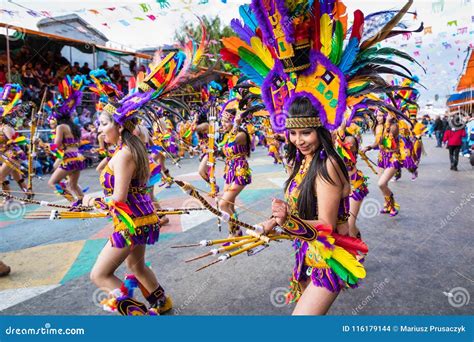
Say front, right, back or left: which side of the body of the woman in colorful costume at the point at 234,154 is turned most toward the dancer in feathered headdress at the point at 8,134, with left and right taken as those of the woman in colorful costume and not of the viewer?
right

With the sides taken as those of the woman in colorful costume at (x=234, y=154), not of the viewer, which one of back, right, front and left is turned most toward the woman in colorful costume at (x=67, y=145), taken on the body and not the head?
right

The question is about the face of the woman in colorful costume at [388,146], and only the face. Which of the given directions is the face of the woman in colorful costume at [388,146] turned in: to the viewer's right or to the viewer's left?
to the viewer's left

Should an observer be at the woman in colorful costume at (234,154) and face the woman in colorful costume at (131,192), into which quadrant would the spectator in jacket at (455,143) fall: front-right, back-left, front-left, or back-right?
back-left

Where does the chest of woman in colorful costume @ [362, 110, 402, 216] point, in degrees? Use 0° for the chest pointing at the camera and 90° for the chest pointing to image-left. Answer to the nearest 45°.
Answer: approximately 45°

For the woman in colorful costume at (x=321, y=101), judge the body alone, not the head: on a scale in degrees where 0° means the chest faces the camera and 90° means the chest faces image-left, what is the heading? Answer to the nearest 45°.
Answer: approximately 45°

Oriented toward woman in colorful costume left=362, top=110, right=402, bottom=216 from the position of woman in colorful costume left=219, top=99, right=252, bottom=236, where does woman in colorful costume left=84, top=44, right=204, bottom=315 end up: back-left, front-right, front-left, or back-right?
back-right
